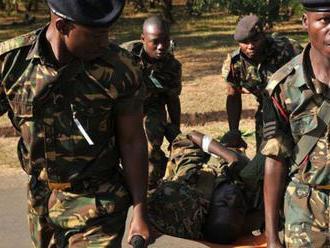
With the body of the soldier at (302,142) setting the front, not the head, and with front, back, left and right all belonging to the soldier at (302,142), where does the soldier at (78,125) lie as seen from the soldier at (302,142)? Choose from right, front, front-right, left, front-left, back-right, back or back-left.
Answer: right

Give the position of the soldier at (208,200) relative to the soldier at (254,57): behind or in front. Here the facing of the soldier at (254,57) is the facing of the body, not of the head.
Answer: in front

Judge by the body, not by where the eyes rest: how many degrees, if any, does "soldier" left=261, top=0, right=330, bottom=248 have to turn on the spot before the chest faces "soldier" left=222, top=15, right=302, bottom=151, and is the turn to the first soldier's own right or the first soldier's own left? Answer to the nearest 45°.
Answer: approximately 180°

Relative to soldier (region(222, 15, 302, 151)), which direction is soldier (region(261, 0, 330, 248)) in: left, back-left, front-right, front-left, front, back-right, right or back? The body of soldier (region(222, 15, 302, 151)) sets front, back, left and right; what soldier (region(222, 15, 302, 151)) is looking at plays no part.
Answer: front-left

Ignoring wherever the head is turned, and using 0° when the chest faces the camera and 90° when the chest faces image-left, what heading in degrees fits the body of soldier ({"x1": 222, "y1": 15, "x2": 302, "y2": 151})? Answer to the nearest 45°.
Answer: approximately 45°

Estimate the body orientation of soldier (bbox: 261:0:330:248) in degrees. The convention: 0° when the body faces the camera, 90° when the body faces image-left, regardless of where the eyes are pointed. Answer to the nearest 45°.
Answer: approximately 0°
